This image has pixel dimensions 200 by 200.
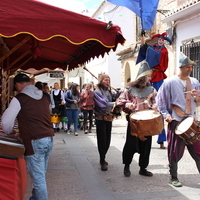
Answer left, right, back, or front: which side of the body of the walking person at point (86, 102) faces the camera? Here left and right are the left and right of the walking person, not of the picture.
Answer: front

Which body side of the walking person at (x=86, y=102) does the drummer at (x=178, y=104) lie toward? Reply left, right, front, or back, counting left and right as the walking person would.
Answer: front

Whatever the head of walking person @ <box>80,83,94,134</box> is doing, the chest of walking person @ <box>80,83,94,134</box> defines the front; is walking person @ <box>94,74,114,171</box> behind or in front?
in front

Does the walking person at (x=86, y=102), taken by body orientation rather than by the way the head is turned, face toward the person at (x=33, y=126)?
yes

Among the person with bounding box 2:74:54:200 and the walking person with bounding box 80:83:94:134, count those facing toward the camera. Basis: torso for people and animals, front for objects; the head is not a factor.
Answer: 1

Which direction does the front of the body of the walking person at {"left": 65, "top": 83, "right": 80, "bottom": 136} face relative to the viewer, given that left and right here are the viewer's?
facing the viewer and to the right of the viewer

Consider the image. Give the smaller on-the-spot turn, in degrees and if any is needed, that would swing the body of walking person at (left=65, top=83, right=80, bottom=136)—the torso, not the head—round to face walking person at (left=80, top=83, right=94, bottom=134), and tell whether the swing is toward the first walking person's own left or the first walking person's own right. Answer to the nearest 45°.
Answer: approximately 90° to the first walking person's own left
